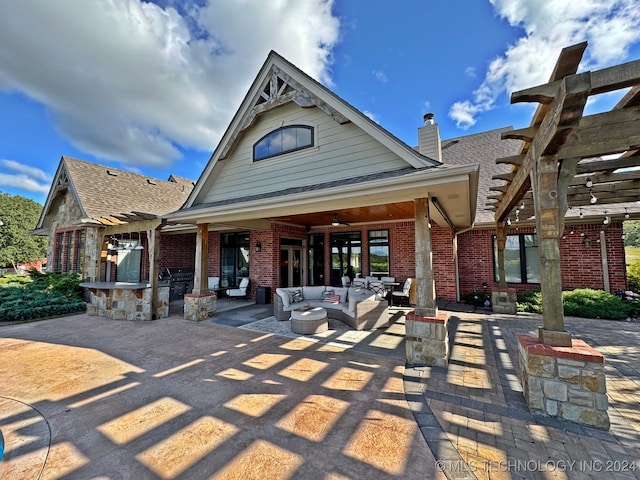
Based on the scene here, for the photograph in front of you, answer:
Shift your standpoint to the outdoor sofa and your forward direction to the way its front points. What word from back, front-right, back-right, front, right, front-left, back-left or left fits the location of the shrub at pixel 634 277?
back-left

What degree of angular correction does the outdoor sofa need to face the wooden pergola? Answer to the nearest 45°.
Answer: approximately 90° to its left

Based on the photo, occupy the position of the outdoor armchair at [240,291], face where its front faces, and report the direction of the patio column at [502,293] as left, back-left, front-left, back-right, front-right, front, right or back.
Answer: back-left

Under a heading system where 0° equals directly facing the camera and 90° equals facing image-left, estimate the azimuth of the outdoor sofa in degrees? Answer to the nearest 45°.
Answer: approximately 45°

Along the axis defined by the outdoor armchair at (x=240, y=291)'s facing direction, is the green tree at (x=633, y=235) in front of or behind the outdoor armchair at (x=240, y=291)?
behind

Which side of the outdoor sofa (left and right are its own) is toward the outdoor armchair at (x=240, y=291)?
right

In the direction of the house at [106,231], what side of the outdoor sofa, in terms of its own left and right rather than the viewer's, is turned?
right

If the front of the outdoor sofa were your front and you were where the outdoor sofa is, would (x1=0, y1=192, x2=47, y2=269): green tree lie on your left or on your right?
on your right
